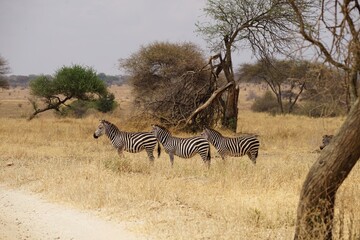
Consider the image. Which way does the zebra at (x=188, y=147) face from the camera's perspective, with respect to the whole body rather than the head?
to the viewer's left

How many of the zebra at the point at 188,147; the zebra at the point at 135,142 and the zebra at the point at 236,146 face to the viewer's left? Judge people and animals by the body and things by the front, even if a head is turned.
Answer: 3

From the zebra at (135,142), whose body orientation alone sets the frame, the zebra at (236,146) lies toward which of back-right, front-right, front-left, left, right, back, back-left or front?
back

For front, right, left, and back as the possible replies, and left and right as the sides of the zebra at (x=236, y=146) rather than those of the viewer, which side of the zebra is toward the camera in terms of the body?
left

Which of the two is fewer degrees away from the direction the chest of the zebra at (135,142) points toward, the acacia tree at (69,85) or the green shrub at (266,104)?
the acacia tree

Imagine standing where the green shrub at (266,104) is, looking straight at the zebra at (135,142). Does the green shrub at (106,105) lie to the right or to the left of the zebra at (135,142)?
right

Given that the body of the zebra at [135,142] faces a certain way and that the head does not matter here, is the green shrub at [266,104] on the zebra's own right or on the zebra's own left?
on the zebra's own right

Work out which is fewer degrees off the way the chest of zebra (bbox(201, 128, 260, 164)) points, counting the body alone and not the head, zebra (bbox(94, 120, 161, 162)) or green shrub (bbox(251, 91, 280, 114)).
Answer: the zebra

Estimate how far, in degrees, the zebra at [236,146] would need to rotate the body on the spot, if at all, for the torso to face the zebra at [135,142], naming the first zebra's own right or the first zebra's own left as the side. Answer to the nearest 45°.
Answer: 0° — it already faces it

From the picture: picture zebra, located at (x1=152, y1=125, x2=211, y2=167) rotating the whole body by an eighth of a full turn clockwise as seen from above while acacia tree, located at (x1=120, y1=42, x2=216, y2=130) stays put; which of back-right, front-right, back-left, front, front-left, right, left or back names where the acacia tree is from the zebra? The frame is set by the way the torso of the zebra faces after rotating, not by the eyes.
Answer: front-right

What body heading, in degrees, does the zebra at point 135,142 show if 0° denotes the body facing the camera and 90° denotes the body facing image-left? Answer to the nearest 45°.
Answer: approximately 90°

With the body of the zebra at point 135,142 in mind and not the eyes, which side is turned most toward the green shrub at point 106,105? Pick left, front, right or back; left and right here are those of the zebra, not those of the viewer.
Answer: right

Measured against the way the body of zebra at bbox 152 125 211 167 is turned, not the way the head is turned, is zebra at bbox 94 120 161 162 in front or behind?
in front
